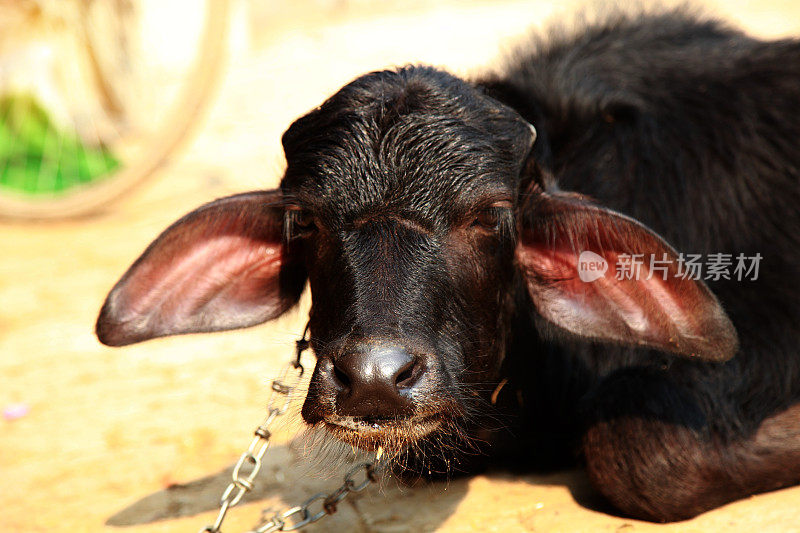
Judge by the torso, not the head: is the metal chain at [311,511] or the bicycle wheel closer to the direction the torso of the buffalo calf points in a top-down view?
the metal chain

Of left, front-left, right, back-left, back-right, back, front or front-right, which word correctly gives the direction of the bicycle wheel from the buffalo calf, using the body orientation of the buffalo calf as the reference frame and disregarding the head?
right

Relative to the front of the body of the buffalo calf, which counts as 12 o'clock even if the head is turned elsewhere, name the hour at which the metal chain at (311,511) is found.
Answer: The metal chain is roughly at 1 o'clock from the buffalo calf.

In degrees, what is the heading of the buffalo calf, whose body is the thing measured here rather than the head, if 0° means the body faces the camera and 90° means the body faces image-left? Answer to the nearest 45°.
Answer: approximately 45°
